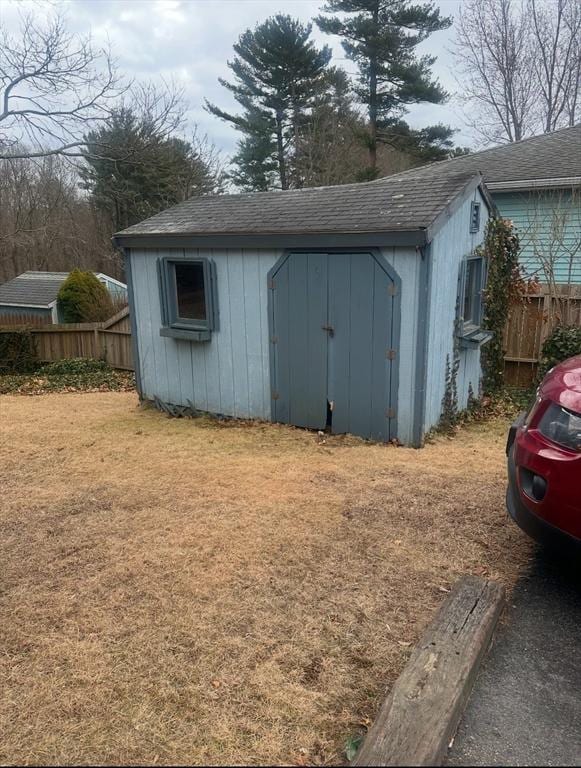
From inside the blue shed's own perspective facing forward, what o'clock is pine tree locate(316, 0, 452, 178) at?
The pine tree is roughly at 5 o'clock from the blue shed.

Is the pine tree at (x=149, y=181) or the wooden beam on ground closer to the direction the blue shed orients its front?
the wooden beam on ground

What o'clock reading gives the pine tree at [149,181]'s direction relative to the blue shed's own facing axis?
The pine tree is roughly at 4 o'clock from the blue shed.

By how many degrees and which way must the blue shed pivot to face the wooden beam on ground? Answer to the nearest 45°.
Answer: approximately 45° to its left

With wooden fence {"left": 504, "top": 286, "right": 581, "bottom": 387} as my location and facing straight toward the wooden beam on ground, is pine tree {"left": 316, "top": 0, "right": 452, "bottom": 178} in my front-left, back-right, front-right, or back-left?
back-right

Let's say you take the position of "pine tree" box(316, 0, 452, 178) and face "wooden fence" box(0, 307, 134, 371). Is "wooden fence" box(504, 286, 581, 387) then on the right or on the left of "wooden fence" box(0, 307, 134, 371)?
left

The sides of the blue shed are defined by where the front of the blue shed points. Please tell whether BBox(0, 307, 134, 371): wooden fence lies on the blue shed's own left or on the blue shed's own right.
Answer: on the blue shed's own right

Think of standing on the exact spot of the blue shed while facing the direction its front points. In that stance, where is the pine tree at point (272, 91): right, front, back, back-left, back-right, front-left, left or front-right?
back-right

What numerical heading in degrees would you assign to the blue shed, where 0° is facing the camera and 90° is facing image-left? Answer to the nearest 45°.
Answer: approximately 45°

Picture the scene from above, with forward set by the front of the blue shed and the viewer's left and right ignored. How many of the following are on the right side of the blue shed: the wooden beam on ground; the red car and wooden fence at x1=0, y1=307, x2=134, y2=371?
1

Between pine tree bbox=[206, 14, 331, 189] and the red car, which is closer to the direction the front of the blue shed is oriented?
the red car

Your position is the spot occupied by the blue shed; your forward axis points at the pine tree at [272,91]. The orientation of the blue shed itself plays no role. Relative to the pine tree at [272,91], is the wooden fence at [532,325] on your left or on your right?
right

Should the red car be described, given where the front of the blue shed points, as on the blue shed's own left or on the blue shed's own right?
on the blue shed's own left

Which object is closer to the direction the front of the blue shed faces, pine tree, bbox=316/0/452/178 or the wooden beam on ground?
the wooden beam on ground

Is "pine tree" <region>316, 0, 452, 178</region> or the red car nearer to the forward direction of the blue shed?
the red car
